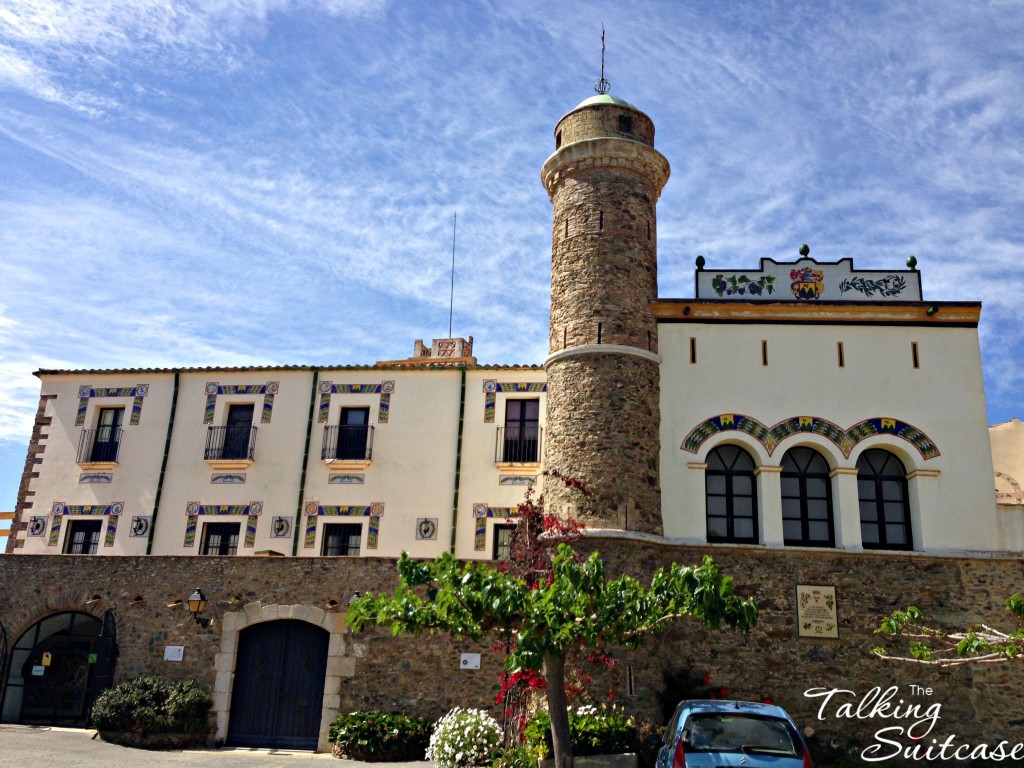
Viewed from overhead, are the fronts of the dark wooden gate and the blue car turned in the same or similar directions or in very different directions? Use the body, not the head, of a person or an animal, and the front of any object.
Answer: very different directions

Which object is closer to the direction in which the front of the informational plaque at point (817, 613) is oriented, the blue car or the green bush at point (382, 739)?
the blue car

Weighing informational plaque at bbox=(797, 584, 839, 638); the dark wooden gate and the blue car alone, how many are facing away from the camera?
1

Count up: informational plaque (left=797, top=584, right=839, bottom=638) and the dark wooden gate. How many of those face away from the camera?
0

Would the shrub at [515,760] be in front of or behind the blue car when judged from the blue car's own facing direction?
in front

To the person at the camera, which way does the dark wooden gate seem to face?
facing the viewer

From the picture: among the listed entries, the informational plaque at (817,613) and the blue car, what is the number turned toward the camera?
1

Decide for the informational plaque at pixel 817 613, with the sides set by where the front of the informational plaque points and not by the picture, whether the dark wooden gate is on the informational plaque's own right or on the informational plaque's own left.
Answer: on the informational plaque's own right

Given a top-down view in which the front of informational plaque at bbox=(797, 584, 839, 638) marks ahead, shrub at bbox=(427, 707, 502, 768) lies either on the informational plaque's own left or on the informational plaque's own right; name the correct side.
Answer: on the informational plaque's own right

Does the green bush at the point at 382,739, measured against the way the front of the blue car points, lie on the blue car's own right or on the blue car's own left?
on the blue car's own left

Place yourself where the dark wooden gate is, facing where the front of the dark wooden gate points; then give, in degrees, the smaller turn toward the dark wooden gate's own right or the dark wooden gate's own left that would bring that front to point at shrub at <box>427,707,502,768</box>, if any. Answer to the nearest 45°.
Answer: approximately 45° to the dark wooden gate's own left

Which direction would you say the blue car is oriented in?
away from the camera

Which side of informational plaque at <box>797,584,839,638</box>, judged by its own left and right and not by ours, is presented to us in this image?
front

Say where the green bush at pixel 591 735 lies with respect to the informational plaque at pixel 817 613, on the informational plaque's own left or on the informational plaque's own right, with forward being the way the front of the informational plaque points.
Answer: on the informational plaque's own right

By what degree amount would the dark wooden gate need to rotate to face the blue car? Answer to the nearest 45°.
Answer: approximately 45° to its left

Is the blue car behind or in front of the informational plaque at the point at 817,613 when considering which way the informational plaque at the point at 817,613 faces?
in front

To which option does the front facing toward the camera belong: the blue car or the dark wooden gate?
the dark wooden gate

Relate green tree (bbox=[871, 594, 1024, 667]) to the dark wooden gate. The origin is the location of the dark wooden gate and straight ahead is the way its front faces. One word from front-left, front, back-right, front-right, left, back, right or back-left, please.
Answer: front-left
